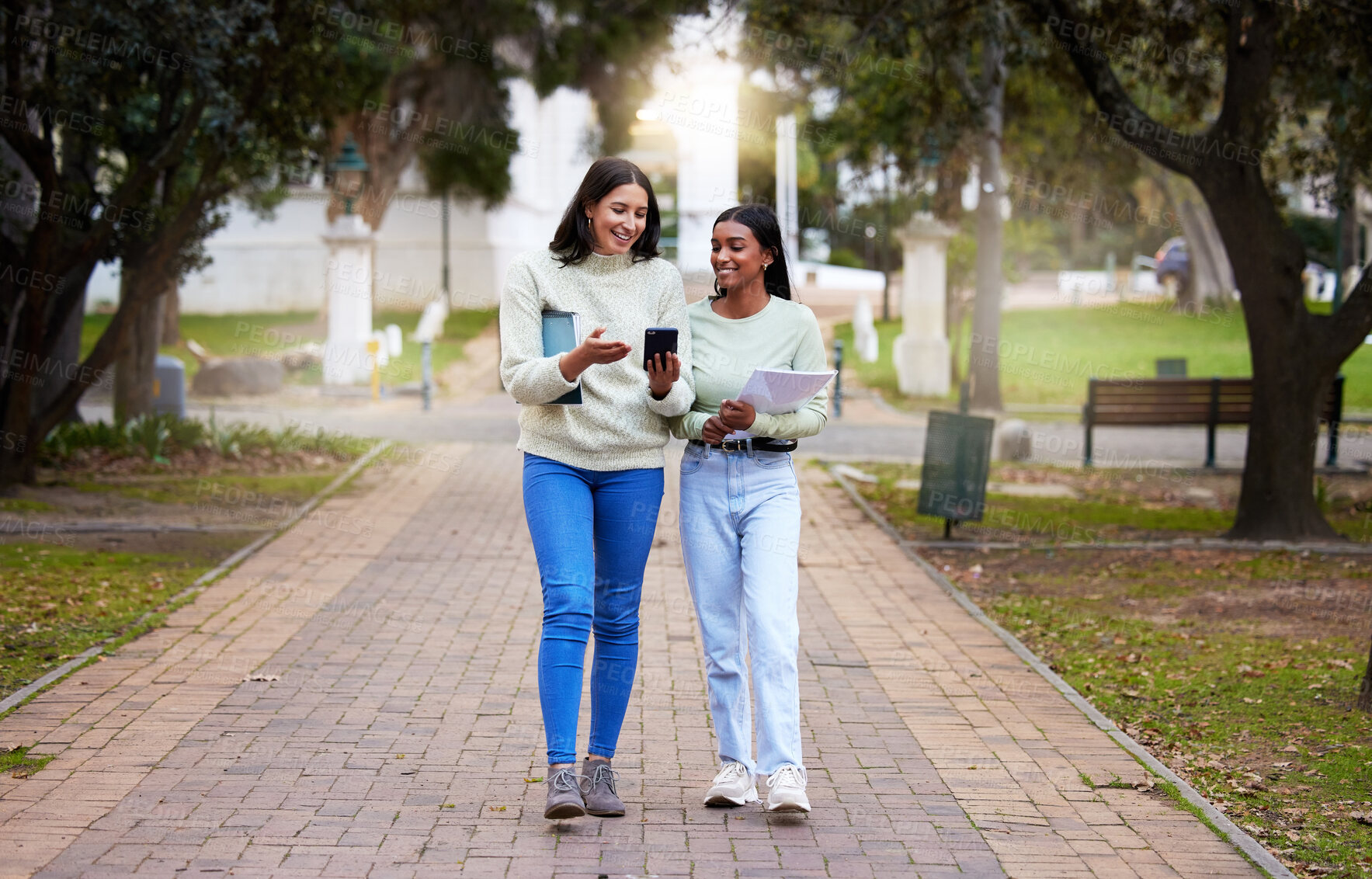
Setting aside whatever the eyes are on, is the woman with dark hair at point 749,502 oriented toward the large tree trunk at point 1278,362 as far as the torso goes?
no

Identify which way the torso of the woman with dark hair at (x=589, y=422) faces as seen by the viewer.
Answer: toward the camera

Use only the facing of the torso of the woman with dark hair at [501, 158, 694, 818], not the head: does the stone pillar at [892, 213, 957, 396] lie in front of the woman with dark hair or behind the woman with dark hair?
behind

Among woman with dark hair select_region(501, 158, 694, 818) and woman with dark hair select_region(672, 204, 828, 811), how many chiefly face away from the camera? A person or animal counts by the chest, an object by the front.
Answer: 0

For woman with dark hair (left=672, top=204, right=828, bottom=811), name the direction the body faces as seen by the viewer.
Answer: toward the camera

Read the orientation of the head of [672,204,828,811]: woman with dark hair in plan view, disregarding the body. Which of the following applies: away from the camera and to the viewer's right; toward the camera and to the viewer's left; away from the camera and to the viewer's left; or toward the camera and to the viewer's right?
toward the camera and to the viewer's left

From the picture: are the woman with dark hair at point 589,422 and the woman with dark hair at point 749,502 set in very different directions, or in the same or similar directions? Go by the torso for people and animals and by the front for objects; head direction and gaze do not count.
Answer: same or similar directions

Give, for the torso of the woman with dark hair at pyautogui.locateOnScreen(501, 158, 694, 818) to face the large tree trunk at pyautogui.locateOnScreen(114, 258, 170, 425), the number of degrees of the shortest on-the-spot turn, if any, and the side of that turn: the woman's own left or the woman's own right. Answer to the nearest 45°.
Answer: approximately 135° to the woman's own right

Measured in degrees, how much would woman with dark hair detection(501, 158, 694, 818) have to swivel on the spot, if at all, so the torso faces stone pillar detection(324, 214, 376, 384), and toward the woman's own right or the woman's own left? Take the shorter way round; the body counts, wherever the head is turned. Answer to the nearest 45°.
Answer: approximately 180°

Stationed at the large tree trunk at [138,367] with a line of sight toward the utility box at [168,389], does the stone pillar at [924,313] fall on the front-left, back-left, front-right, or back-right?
front-right

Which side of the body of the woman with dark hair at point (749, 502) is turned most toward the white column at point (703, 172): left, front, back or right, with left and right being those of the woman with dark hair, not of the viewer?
back

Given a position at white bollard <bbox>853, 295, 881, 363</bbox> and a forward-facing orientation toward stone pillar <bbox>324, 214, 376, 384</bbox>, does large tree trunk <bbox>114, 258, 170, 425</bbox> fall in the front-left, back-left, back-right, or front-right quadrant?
front-left

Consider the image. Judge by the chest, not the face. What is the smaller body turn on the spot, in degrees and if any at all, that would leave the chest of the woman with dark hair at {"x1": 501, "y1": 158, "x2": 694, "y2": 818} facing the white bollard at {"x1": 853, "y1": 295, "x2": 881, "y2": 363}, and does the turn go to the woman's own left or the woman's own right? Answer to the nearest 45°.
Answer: approximately 180°
